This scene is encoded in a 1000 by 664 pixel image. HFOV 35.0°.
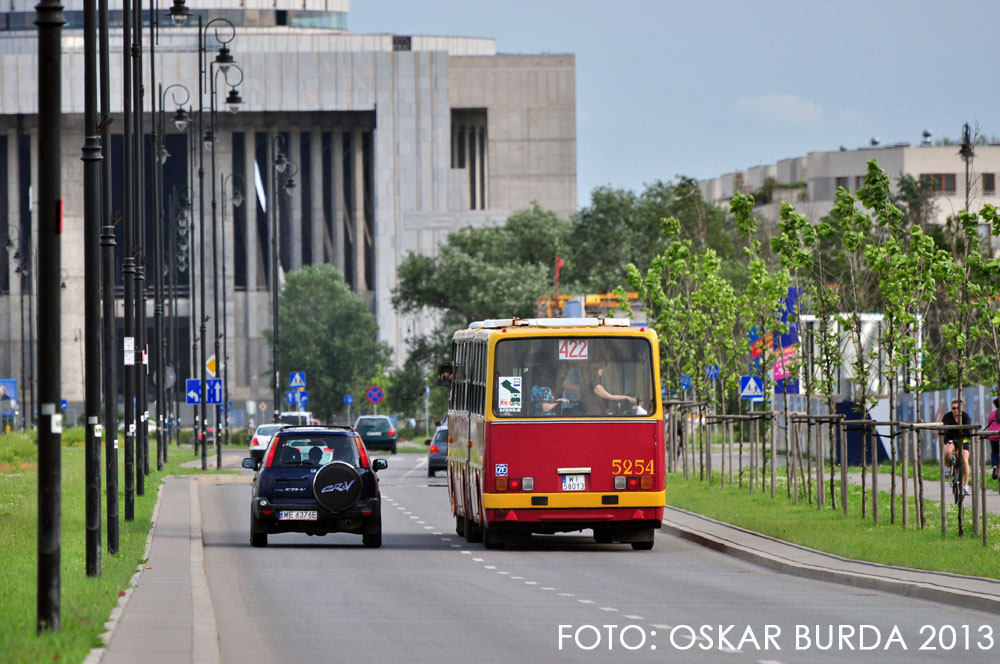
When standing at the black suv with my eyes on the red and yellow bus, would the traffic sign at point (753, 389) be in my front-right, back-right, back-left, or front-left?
front-left

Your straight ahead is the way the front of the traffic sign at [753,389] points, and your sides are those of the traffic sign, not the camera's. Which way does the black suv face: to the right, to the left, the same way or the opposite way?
the opposite way

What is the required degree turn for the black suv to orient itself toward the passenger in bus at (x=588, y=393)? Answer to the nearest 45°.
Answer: approximately 90° to its right

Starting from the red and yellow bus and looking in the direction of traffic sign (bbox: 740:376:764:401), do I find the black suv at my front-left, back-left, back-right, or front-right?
back-left

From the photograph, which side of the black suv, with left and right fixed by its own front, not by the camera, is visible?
back

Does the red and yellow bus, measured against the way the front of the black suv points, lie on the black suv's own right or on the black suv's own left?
on the black suv's own right

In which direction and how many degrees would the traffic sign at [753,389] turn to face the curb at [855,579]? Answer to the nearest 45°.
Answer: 0° — it already faces it

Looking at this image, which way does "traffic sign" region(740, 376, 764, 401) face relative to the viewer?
toward the camera

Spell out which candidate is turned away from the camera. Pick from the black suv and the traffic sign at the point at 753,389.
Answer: the black suv

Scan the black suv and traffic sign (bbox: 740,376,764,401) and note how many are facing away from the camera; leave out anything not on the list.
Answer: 1

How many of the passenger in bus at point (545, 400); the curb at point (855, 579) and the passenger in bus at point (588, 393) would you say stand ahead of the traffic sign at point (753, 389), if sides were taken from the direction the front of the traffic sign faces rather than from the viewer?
3
